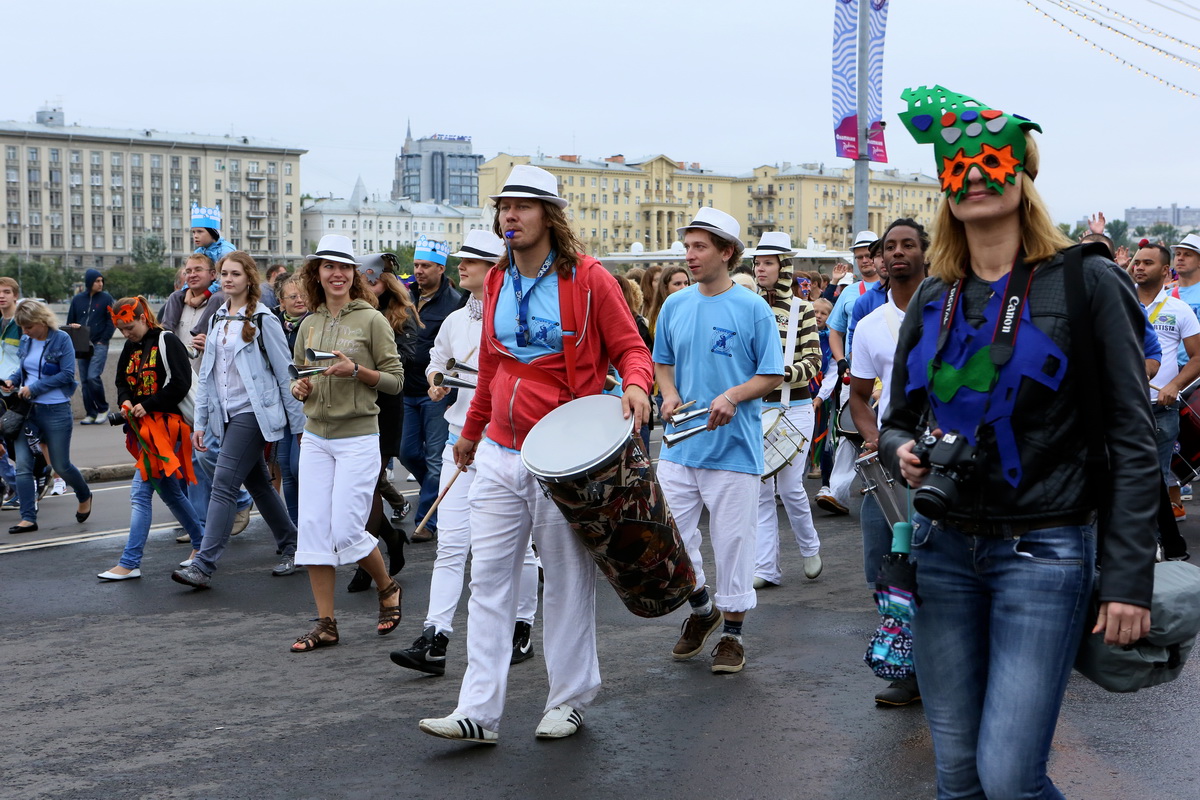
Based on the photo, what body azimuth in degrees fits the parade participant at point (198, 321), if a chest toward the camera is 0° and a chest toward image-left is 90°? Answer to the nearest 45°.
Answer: approximately 45°

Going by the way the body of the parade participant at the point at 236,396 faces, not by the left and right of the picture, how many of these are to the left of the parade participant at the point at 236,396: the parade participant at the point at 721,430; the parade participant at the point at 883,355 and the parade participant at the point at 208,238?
2

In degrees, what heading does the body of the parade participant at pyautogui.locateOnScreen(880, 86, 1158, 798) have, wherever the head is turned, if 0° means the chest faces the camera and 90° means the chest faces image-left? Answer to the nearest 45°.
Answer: approximately 45°

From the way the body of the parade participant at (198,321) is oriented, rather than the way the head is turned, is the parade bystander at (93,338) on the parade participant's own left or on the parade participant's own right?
on the parade participant's own right

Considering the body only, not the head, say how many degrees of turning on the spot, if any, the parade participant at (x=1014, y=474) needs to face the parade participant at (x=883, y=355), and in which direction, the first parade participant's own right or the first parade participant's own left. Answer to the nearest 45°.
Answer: approximately 135° to the first parade participant's own right

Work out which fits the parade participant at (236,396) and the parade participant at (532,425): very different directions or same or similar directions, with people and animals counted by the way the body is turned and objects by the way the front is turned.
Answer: same or similar directions

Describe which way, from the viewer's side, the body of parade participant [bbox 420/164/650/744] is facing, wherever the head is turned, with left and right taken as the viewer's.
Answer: facing the viewer and to the left of the viewer

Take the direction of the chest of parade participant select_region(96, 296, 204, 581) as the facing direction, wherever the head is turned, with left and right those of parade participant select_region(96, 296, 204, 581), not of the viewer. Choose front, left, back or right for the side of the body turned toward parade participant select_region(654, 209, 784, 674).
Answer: left

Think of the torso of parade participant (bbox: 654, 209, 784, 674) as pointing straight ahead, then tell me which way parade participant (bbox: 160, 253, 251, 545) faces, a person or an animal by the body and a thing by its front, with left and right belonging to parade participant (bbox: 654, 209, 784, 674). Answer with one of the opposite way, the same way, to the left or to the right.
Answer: the same way

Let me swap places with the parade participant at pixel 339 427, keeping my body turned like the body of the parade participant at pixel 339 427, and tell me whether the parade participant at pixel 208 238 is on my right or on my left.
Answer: on my right

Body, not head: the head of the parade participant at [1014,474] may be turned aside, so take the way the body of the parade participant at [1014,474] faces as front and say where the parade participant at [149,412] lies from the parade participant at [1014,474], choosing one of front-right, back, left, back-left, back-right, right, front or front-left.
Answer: right

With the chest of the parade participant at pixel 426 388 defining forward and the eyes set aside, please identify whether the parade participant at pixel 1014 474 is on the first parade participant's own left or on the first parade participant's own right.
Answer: on the first parade participant's own left

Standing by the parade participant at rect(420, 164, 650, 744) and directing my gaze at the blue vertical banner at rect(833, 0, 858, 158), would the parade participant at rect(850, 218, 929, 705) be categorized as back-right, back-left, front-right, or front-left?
front-right

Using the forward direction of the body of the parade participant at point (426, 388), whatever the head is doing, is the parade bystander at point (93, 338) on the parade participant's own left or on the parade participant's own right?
on the parade participant's own right

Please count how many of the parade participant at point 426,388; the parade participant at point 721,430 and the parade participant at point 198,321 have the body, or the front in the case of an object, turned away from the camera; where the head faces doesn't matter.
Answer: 0

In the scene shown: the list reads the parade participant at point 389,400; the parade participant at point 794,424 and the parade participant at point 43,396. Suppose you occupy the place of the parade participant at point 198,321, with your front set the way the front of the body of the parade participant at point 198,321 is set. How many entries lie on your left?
2
